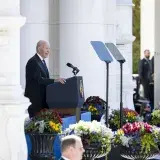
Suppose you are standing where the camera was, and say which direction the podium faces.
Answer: facing to the right of the viewer

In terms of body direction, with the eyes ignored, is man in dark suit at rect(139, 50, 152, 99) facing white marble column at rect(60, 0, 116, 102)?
no

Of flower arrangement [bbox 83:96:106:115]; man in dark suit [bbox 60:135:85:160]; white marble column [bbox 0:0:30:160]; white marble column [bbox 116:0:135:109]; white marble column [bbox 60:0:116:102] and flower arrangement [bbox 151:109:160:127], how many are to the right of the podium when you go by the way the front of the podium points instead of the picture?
2

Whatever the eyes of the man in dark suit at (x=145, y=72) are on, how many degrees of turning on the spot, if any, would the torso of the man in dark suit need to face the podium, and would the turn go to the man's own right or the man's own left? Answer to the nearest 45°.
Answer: approximately 45° to the man's own right

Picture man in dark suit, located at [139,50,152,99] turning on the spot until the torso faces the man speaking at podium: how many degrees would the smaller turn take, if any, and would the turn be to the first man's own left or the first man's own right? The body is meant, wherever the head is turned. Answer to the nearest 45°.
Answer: approximately 45° to the first man's own right

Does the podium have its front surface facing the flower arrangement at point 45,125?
no

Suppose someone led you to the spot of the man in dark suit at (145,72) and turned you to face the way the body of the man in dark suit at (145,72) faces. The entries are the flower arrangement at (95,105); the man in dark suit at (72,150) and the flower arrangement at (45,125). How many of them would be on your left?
0

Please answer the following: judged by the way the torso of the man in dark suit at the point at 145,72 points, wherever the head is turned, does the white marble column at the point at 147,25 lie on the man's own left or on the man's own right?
on the man's own left
